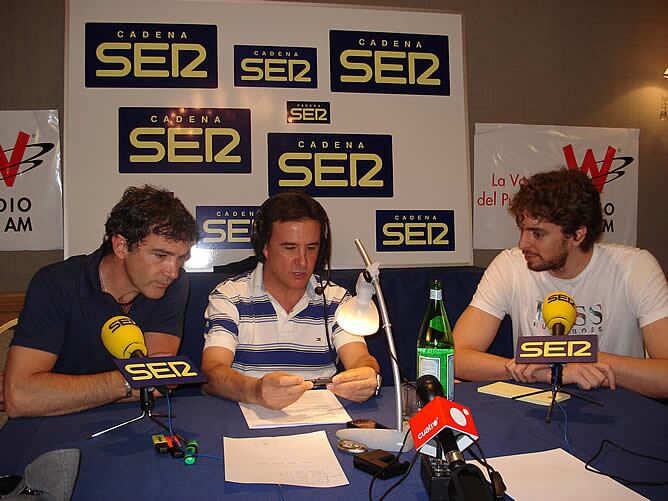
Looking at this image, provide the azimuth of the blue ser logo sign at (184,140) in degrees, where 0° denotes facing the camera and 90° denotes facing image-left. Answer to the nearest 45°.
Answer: approximately 0°

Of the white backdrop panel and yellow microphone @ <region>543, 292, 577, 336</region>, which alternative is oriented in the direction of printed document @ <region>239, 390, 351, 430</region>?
the white backdrop panel

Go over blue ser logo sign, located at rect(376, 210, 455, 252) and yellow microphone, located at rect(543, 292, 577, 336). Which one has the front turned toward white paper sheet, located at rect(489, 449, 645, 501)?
the blue ser logo sign

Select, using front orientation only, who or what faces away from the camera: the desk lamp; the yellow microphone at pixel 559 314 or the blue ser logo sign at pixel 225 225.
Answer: the yellow microphone

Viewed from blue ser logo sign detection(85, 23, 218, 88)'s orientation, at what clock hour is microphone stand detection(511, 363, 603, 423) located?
The microphone stand is roughly at 11 o'clock from the blue ser logo sign.

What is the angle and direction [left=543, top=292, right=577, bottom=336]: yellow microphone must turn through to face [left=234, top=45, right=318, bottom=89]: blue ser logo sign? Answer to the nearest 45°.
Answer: approximately 45° to its left

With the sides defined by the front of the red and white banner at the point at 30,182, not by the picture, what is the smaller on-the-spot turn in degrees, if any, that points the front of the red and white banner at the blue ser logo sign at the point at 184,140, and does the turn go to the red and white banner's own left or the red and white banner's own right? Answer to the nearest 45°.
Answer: approximately 45° to the red and white banner's own left

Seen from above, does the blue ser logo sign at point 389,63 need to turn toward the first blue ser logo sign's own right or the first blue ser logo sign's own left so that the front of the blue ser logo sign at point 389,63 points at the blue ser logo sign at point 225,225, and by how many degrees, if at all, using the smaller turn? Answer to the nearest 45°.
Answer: approximately 90° to the first blue ser logo sign's own right

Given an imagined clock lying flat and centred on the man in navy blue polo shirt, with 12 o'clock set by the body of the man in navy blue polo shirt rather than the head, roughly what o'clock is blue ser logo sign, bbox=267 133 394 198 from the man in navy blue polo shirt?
The blue ser logo sign is roughly at 9 o'clock from the man in navy blue polo shirt.
